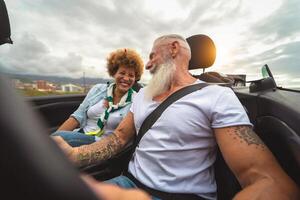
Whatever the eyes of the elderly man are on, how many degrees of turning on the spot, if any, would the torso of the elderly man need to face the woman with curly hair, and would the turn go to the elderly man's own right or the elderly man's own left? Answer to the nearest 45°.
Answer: approximately 90° to the elderly man's own right

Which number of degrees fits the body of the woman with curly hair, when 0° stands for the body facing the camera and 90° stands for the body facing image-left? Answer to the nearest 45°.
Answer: approximately 0°

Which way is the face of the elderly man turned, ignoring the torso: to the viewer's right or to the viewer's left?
to the viewer's left

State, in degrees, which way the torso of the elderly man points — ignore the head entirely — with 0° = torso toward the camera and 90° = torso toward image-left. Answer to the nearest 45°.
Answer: approximately 45°

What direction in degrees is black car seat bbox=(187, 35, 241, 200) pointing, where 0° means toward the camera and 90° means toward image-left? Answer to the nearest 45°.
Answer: approximately 45°

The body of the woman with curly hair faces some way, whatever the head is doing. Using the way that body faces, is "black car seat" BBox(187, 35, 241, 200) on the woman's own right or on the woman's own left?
on the woman's own left

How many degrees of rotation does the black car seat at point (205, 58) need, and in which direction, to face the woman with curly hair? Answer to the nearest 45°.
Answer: approximately 45° to its right
